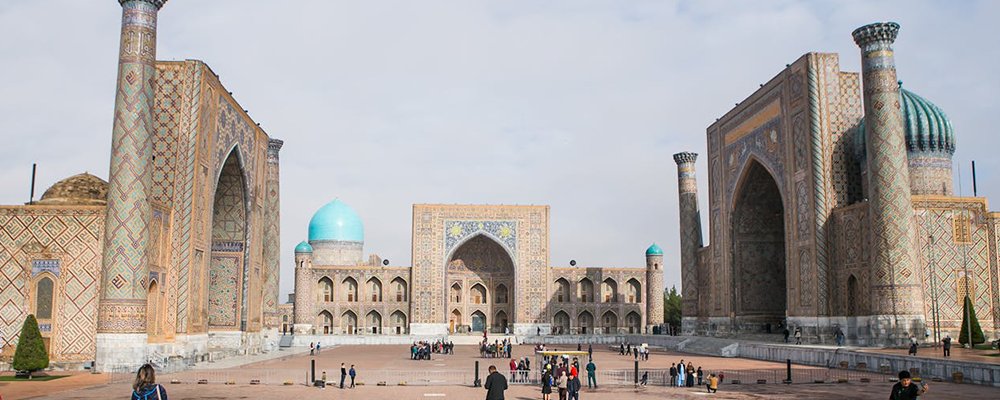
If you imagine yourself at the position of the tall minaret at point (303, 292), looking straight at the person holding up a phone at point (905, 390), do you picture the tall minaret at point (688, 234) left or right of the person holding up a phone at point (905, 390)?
left

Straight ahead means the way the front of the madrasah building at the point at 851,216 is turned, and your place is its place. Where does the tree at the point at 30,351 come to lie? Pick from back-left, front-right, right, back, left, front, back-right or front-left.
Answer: front

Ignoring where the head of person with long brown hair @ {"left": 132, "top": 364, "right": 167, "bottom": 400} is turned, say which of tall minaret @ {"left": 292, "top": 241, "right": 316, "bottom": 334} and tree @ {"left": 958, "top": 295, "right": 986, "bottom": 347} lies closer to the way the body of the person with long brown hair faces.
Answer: the tall minaret

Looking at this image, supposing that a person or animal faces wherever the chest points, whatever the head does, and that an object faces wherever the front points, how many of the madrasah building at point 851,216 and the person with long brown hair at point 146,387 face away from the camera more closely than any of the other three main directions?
1

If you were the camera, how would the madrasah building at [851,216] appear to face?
facing the viewer and to the left of the viewer

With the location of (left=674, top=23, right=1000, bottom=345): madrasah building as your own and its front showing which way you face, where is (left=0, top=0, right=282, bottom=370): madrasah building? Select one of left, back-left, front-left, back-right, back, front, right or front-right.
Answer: front

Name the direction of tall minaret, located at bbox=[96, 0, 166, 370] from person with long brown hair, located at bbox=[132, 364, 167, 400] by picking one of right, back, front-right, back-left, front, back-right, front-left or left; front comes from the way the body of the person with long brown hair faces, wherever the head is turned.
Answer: front

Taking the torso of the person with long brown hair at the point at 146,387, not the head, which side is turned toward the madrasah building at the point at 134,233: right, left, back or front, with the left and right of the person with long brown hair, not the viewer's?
front

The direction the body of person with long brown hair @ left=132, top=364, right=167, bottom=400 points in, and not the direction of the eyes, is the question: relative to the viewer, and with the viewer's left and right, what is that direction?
facing away from the viewer

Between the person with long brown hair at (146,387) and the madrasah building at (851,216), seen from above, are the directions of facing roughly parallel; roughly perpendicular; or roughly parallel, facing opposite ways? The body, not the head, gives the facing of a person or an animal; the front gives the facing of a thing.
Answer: roughly perpendicular

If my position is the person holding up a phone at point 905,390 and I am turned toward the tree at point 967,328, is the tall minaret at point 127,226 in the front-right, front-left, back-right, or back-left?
front-left

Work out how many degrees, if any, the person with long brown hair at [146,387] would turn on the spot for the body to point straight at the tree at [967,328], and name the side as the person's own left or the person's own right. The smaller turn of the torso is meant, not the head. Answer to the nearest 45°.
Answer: approximately 45° to the person's own right

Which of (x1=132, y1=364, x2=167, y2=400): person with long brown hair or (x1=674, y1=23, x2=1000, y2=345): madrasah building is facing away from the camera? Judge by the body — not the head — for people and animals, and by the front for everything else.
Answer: the person with long brown hair

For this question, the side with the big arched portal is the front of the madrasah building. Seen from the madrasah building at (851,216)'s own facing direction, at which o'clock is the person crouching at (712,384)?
The person crouching is roughly at 11 o'clock from the madrasah building.

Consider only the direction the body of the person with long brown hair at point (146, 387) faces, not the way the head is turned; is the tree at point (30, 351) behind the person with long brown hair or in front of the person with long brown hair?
in front

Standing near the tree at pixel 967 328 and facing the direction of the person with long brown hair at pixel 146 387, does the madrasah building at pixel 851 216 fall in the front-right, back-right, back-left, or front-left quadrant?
back-right
